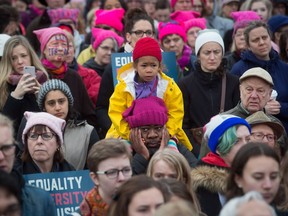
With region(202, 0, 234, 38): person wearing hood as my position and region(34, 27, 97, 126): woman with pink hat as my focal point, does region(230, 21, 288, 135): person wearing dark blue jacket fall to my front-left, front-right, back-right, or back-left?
front-left

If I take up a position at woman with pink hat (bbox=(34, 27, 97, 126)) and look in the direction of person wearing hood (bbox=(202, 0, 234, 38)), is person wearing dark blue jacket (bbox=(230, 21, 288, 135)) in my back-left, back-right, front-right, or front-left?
front-right

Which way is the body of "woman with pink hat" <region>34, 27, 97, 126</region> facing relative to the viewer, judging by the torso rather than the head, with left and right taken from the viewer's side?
facing the viewer and to the right of the viewer

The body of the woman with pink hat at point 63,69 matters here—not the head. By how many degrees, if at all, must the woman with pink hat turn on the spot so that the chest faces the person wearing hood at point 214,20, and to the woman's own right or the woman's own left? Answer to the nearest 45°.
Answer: approximately 90° to the woman's own left

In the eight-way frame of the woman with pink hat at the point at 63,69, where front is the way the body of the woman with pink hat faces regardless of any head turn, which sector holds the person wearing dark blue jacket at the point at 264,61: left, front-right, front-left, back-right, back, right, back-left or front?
front-left
